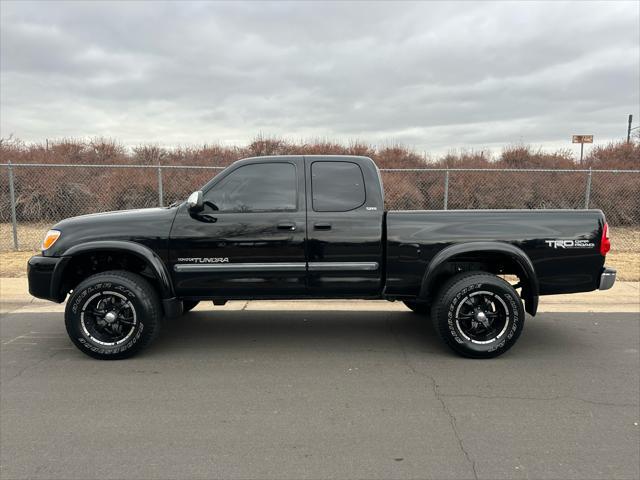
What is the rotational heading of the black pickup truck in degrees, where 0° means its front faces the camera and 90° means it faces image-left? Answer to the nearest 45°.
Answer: approximately 90°

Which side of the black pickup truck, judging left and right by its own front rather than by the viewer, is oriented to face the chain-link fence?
right
